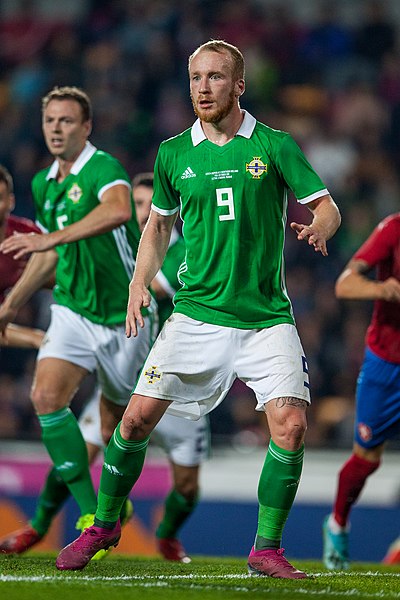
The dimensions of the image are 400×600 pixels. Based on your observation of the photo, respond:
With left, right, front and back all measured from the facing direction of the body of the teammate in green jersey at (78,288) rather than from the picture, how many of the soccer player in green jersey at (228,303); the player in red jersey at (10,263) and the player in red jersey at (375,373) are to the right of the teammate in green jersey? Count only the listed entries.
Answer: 1

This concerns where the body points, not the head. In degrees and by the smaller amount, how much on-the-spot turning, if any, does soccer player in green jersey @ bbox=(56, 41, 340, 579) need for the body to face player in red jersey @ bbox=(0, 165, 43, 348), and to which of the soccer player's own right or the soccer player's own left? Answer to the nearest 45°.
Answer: approximately 135° to the soccer player's own right

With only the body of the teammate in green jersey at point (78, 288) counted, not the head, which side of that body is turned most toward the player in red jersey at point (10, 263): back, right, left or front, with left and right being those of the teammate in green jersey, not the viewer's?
right

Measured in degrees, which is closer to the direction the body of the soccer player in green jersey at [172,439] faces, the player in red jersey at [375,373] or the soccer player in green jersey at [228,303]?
the soccer player in green jersey

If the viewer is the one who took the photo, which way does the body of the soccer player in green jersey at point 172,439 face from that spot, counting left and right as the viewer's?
facing the viewer and to the left of the viewer

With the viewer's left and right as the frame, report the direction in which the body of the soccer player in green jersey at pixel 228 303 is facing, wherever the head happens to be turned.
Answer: facing the viewer

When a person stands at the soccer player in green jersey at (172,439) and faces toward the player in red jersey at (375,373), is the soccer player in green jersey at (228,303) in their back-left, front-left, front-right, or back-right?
front-right
